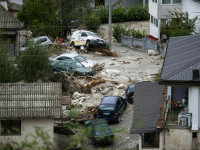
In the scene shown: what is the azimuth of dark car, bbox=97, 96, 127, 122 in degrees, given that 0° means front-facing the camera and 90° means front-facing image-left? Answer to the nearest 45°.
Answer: approximately 225°

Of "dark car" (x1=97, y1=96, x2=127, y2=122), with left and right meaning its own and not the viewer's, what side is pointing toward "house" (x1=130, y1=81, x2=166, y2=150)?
right

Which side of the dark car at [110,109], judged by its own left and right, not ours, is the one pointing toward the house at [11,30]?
left

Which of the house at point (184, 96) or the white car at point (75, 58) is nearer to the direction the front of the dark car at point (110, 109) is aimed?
the white car

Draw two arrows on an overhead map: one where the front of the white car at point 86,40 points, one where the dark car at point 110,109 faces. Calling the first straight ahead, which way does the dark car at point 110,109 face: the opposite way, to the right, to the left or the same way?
to the left

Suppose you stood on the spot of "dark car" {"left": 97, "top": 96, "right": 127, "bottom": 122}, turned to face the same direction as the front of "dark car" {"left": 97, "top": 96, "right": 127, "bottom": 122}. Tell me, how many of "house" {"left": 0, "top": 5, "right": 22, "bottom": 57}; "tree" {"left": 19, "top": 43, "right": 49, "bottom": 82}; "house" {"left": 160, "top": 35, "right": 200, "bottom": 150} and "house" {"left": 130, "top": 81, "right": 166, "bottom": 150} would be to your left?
2

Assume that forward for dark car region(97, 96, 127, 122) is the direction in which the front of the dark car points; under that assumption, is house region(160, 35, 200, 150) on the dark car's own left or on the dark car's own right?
on the dark car's own right

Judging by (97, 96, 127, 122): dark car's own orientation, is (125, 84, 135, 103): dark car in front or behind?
in front
